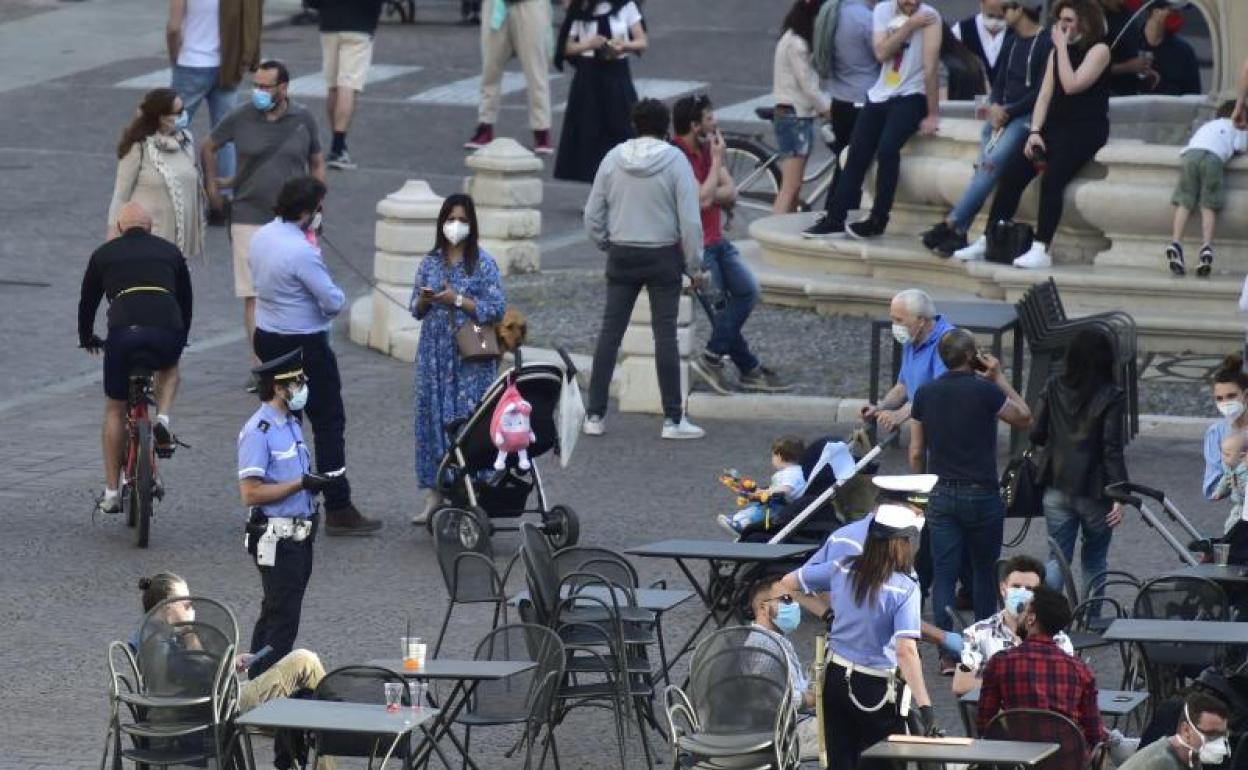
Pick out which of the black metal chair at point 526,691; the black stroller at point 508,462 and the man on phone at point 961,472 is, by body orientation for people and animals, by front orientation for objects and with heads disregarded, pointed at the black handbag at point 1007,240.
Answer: the man on phone

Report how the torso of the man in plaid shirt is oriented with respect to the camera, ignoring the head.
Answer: away from the camera

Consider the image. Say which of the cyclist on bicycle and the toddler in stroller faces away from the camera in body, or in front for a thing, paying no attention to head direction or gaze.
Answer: the cyclist on bicycle

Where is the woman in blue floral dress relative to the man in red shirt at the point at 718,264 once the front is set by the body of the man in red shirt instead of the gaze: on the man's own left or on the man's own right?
on the man's own right

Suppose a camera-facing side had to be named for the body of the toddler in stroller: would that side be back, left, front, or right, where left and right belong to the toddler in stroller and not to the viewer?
left

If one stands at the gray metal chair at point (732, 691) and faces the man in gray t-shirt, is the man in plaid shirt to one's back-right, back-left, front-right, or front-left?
back-right

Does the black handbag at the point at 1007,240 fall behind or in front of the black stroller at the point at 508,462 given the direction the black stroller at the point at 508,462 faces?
behind

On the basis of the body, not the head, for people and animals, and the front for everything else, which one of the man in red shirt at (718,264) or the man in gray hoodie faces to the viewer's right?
the man in red shirt

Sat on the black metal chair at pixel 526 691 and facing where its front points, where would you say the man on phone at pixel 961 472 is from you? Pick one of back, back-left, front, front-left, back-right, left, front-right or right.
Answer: back

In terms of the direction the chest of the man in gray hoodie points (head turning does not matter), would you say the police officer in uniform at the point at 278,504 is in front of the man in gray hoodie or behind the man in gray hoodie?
behind

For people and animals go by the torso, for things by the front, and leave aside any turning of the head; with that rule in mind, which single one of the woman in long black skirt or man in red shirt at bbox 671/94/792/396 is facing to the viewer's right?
the man in red shirt
